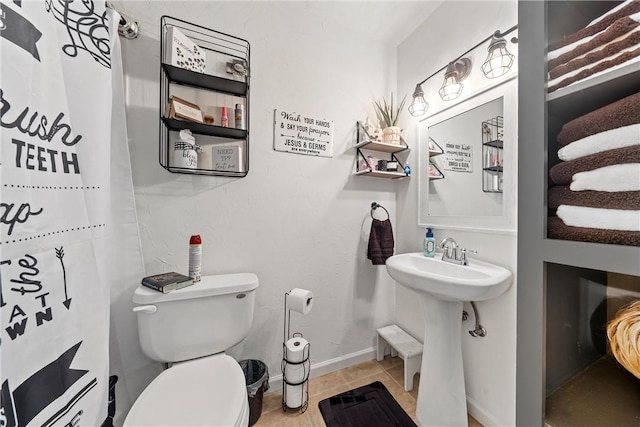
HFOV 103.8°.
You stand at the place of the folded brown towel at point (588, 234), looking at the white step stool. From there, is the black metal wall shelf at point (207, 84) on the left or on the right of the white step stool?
left

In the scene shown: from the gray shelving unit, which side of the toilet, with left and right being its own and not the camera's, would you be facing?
left

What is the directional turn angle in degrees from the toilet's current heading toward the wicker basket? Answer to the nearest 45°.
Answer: approximately 90° to its left

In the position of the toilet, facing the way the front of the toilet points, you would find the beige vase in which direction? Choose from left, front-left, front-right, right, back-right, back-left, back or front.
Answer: back-left

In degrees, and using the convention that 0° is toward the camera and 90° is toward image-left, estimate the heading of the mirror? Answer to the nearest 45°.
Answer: approximately 45°

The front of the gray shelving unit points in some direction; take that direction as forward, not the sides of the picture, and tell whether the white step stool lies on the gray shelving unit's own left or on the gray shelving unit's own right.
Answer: on the gray shelving unit's own right

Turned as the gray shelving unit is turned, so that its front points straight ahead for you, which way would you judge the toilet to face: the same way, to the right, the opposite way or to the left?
to the left

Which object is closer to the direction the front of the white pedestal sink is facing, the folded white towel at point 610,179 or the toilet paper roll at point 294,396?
the toilet paper roll

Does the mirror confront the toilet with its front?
yes
